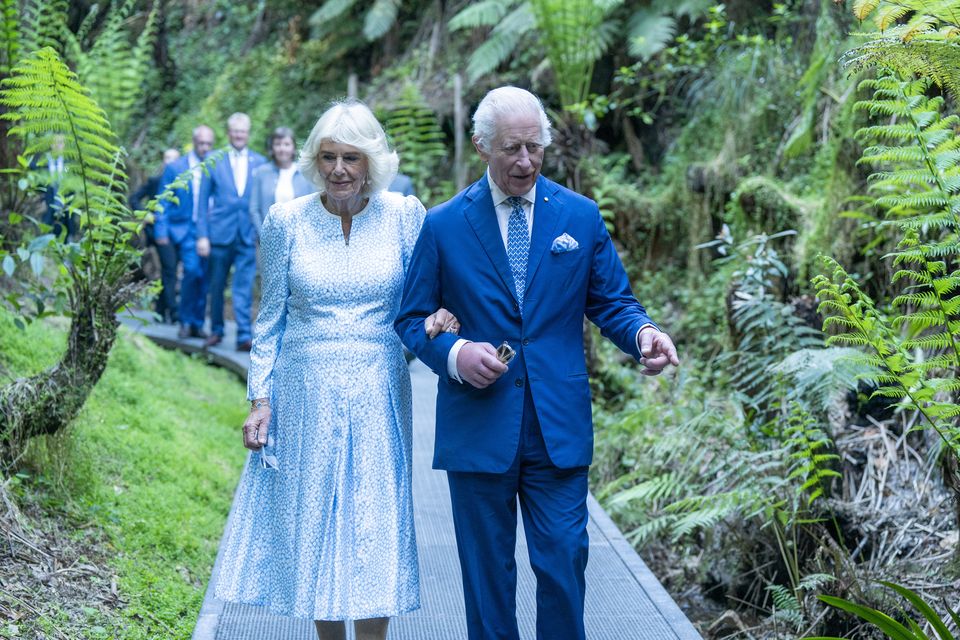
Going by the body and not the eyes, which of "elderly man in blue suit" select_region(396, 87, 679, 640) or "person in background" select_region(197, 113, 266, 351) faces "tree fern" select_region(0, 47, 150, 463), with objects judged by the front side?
the person in background

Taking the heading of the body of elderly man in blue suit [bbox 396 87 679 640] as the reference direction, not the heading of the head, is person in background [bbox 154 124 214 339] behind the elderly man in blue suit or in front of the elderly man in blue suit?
behind

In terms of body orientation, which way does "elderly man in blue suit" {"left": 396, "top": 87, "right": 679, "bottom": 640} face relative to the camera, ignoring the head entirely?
toward the camera

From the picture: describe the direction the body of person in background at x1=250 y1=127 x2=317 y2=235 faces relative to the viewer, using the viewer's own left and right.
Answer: facing the viewer

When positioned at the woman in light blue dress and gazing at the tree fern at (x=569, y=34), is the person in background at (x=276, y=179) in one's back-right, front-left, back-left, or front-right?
front-left

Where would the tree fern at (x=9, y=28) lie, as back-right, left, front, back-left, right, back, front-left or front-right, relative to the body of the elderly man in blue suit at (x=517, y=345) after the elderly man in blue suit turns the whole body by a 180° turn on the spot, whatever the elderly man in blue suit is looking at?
front-left

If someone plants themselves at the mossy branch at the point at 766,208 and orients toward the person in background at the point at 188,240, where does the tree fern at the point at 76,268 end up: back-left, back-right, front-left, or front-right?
front-left

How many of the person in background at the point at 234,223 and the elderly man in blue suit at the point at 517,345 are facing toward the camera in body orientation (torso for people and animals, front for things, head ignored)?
2

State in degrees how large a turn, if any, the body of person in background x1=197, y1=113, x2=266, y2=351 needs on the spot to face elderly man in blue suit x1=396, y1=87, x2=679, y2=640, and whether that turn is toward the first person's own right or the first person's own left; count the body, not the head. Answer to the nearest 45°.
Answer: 0° — they already face them

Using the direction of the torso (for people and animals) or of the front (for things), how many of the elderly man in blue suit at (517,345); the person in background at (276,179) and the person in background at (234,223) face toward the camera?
3

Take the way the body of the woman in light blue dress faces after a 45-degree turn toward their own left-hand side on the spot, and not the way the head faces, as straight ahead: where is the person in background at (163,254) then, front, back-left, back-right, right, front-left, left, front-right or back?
back-left

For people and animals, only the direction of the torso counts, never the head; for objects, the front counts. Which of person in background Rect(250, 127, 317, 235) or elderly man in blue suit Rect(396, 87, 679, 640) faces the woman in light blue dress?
the person in background
